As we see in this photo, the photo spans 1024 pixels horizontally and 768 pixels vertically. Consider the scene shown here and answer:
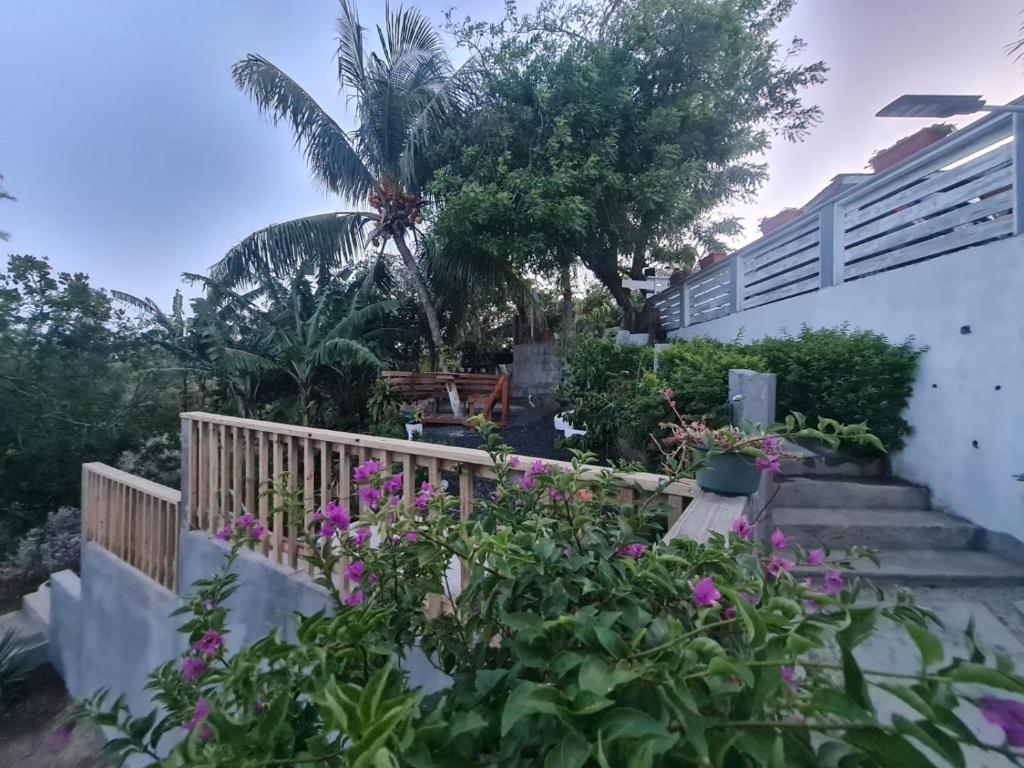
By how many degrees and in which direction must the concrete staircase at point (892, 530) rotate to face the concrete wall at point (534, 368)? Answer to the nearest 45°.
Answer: approximately 135° to its right

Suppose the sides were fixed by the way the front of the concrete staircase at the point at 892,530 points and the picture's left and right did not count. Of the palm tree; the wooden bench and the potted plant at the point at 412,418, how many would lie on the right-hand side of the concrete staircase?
3

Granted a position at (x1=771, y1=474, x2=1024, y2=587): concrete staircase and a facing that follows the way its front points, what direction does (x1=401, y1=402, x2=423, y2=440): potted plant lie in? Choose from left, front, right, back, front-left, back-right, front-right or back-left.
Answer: right

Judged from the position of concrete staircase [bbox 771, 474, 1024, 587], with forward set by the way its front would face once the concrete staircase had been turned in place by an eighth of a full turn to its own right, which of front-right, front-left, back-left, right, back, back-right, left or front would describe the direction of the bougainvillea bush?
front-left

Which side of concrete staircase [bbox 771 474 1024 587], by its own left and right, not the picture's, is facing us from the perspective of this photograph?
front

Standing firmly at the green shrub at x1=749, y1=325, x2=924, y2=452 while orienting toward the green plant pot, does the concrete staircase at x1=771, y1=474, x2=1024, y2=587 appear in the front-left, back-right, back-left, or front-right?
front-left

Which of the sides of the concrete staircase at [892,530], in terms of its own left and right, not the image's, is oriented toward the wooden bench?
right

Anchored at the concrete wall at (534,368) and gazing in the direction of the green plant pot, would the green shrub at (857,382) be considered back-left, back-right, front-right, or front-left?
front-left

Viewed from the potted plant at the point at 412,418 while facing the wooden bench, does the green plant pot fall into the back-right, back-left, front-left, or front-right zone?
back-right

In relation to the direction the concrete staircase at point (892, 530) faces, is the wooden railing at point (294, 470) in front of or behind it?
in front
